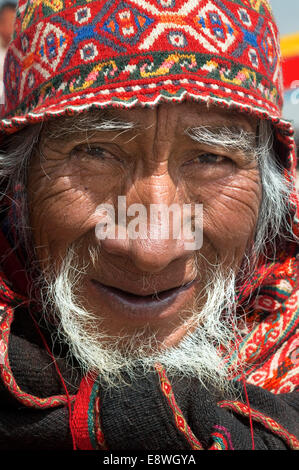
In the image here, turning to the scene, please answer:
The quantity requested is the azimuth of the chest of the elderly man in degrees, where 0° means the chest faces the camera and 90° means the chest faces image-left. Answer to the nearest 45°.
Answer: approximately 0°
